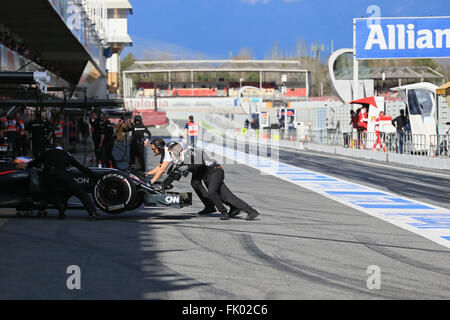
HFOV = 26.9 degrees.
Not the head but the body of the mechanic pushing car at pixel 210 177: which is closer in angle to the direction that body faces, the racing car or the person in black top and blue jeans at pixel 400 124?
the racing car

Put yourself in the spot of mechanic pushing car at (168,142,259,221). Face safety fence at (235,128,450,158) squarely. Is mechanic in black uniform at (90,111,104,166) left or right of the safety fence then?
left

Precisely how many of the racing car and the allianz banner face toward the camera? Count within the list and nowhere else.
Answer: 1

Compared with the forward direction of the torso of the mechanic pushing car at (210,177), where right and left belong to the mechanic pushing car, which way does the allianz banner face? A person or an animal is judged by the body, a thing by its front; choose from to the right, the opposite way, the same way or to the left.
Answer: to the left

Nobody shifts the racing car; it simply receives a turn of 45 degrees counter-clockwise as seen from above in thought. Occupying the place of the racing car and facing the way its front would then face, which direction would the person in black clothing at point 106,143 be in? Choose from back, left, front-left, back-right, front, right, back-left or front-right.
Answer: front-left

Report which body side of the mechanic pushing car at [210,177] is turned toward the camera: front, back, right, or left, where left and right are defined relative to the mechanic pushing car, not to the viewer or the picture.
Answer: left

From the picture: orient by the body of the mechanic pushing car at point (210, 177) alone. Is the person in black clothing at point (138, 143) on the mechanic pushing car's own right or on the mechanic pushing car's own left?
on the mechanic pushing car's own right

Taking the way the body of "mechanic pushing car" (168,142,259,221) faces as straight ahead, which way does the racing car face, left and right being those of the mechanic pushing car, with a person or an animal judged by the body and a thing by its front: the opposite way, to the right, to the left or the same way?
the opposite way

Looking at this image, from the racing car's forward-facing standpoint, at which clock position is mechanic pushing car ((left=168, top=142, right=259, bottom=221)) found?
The mechanic pushing car is roughly at 12 o'clock from the racing car.

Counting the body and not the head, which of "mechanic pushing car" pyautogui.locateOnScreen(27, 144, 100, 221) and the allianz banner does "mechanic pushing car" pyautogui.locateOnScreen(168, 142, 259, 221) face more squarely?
the mechanic pushing car

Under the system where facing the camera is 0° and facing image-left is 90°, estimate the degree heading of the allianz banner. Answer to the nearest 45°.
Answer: approximately 0°

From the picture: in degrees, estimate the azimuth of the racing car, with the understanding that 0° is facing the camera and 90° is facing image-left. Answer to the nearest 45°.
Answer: approximately 270°

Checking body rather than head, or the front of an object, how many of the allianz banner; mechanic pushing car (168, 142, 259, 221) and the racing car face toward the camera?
1

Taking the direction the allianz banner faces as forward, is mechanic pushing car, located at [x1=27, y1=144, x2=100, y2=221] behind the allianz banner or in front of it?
in front

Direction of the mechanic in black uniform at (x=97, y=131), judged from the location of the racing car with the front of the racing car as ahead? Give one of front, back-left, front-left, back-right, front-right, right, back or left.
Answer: left
